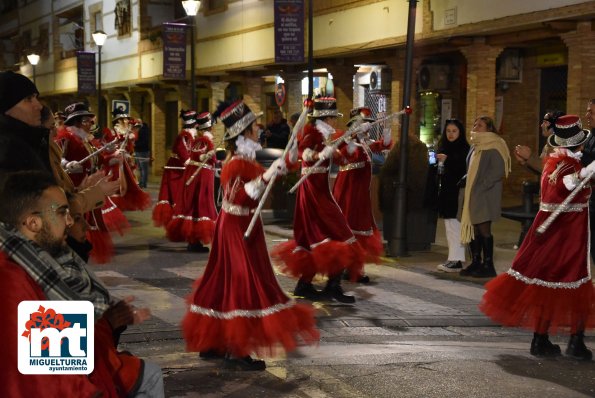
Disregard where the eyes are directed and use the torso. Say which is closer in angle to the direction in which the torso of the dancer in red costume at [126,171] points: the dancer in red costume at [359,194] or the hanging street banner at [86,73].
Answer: the dancer in red costume

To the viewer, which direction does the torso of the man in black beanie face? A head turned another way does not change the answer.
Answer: to the viewer's right

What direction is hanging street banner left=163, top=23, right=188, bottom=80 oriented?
toward the camera

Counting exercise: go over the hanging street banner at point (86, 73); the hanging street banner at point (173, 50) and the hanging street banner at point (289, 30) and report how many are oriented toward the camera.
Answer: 3

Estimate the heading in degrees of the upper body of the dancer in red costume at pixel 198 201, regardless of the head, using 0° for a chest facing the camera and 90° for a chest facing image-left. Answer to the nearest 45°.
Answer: approximately 270°

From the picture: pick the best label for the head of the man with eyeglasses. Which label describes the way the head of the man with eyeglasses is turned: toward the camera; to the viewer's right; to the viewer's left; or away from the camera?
to the viewer's right

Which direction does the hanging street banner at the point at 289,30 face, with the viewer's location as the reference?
facing the viewer

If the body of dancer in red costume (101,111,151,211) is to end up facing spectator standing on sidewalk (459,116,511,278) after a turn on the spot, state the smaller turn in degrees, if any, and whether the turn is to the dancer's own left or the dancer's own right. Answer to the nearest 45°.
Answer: approximately 90° to the dancer's own left
